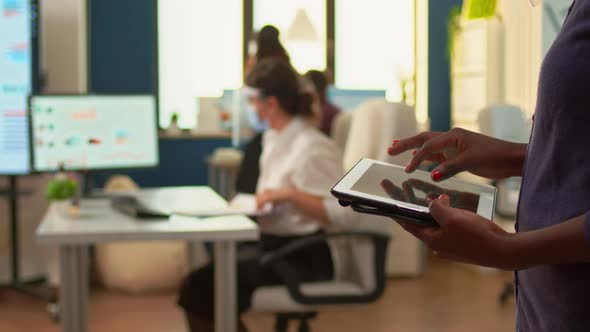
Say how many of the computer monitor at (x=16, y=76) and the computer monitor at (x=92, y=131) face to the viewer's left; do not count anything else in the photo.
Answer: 0

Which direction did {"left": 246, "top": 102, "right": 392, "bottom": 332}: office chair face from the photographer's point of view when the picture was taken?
facing to the left of the viewer

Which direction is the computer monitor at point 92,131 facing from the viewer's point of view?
toward the camera

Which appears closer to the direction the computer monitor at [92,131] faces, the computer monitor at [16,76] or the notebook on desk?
the notebook on desk

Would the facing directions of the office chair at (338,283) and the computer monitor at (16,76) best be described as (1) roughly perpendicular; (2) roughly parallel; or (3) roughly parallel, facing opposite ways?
roughly perpendicular

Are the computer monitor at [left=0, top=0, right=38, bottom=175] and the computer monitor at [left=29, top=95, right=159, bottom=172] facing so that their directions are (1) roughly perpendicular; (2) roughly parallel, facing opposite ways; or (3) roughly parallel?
roughly parallel

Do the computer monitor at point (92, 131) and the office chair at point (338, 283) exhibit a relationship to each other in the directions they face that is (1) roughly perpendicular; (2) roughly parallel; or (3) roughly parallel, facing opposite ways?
roughly perpendicular

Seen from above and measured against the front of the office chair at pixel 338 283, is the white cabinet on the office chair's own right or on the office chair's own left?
on the office chair's own right

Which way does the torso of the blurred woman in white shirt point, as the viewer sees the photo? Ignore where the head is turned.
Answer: to the viewer's left

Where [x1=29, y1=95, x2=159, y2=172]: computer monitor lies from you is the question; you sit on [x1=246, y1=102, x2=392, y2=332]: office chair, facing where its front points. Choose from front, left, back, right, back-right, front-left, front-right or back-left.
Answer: front-right
